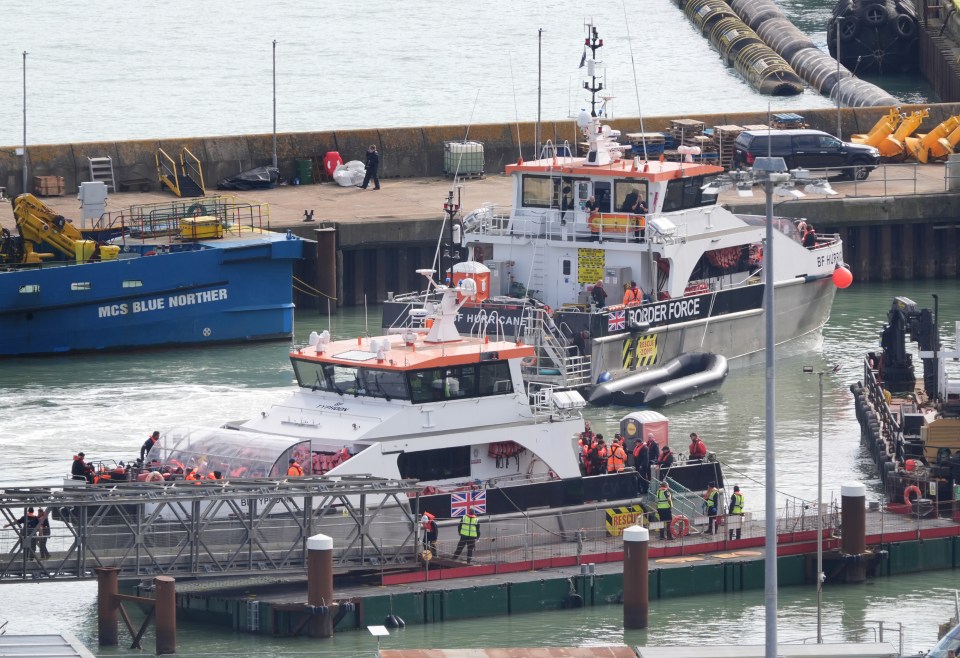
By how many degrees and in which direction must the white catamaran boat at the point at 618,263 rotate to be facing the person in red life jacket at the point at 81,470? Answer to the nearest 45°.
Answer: approximately 180°

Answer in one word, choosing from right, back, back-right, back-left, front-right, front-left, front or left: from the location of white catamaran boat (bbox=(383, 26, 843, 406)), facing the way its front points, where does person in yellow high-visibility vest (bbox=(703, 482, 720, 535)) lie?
back-right

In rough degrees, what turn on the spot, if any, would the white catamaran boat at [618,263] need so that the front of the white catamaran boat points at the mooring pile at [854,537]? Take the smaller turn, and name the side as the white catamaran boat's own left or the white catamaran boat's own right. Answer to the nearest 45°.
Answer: approximately 135° to the white catamaran boat's own right

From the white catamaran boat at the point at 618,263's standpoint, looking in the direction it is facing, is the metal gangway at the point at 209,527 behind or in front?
behind

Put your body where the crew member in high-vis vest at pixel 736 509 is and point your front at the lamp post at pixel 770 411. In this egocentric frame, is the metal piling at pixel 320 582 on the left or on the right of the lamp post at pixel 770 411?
right

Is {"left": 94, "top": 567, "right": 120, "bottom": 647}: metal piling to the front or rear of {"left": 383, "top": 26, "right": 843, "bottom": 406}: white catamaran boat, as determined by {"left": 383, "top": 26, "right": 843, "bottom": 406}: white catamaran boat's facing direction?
to the rear
